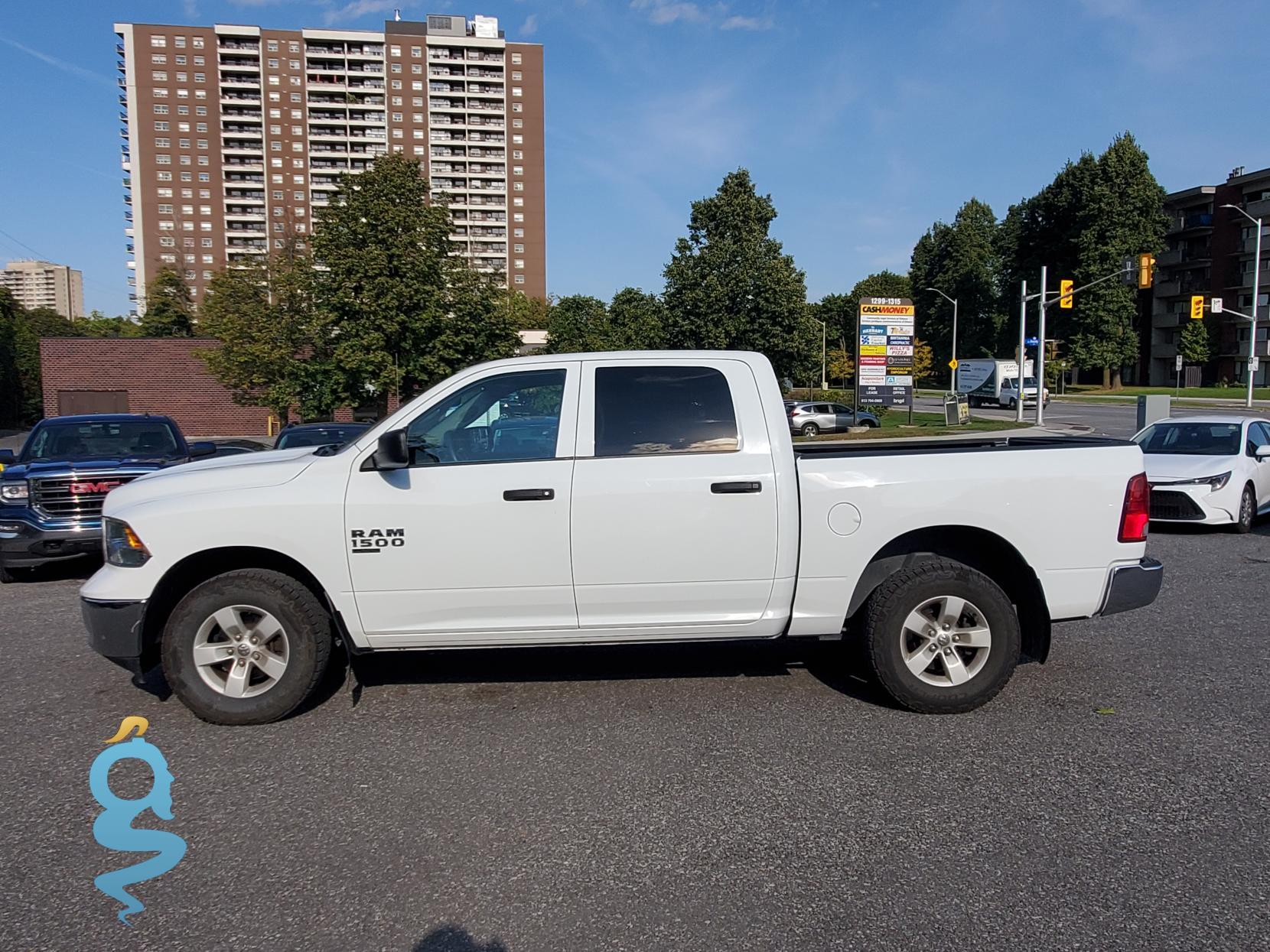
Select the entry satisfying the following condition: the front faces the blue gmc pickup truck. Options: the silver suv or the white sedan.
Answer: the white sedan

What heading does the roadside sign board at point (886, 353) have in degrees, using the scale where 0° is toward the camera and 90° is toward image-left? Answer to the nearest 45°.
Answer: approximately 0°

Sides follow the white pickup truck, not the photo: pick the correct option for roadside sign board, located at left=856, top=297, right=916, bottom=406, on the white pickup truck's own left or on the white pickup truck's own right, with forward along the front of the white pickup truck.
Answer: on the white pickup truck's own right

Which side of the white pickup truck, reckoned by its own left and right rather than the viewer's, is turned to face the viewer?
left

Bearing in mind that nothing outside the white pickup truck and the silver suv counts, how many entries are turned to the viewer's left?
1

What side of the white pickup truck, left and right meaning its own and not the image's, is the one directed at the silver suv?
right

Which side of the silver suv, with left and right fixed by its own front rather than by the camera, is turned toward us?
right

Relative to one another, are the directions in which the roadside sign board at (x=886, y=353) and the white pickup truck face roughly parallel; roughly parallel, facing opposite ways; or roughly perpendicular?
roughly perpendicular

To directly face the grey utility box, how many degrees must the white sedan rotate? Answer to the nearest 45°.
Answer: approximately 135° to its right

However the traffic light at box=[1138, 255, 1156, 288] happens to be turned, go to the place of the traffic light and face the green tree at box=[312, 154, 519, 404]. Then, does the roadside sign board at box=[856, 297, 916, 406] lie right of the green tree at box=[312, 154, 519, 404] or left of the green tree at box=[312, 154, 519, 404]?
right

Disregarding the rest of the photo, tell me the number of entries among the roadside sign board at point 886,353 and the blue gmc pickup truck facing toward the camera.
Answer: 2

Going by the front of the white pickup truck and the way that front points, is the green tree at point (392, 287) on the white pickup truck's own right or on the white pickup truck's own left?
on the white pickup truck's own right
